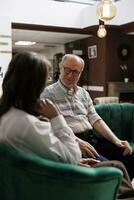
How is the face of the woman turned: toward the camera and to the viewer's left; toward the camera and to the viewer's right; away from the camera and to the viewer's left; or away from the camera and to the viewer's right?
away from the camera and to the viewer's right

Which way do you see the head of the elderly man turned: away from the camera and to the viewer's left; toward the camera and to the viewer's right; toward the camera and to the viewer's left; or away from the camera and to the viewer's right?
toward the camera and to the viewer's left

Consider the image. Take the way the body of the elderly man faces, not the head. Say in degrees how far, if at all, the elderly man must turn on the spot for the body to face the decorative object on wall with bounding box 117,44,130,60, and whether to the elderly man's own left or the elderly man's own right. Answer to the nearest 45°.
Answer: approximately 135° to the elderly man's own left

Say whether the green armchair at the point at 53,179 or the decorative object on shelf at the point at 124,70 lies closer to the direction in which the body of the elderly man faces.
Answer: the green armchair

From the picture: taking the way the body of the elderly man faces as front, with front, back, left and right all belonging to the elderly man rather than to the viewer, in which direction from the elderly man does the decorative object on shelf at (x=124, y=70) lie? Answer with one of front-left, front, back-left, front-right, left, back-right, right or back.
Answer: back-left

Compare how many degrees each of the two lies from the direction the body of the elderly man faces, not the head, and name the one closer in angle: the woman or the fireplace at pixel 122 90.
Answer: the woman

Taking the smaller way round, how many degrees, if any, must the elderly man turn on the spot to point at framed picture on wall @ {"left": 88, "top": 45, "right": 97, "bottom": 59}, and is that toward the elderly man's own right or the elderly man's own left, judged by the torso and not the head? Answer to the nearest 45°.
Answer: approximately 135° to the elderly man's own left

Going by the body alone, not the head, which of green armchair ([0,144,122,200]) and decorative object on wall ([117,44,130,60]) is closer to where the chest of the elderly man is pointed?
the green armchair

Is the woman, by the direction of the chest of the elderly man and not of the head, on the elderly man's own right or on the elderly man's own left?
on the elderly man's own right

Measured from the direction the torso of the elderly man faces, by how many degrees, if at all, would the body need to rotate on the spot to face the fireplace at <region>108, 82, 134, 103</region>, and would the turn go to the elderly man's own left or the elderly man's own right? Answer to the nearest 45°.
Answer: approximately 135° to the elderly man's own left
